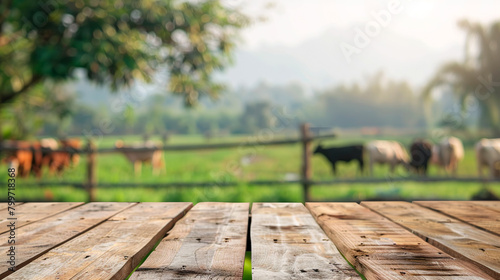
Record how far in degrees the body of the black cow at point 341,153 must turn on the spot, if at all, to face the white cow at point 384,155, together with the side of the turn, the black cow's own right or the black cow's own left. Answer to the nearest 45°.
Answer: approximately 135° to the black cow's own right

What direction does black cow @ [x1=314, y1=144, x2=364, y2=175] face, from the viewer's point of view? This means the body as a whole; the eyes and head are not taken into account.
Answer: to the viewer's left

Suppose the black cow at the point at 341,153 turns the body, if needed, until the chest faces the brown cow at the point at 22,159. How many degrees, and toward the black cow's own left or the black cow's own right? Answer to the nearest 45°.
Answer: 0° — it already faces it
